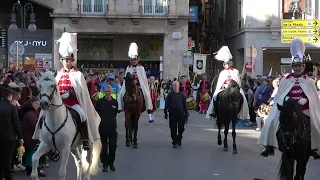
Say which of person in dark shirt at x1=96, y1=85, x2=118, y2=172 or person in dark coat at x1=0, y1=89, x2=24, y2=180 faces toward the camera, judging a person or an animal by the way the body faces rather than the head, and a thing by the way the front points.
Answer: person in dark shirt at x1=96, y1=85, x2=118, y2=172

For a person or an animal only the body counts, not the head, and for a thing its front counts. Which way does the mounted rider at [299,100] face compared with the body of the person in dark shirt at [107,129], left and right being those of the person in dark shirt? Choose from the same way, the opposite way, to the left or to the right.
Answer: the same way

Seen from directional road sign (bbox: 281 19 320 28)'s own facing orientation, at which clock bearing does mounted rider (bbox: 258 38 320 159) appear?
The mounted rider is roughly at 12 o'clock from the directional road sign.

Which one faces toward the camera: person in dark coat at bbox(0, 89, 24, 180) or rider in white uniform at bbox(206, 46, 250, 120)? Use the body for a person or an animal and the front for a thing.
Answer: the rider in white uniform

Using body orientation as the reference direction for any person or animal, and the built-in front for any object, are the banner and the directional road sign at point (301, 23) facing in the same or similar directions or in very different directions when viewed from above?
same or similar directions

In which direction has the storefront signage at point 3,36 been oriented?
toward the camera

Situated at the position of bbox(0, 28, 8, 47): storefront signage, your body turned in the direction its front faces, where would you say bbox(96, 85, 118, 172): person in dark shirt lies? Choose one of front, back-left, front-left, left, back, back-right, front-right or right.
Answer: front

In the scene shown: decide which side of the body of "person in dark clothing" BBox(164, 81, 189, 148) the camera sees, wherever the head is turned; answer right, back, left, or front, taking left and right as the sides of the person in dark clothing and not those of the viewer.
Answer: front

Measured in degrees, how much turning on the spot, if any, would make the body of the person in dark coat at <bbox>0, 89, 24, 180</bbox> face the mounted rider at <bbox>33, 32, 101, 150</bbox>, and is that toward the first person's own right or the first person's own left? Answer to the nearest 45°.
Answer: approximately 45° to the first person's own right

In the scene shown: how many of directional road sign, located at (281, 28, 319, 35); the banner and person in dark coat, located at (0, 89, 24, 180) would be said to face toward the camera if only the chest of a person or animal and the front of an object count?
2

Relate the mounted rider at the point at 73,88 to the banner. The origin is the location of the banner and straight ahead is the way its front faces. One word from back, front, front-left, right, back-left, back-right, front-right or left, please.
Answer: front

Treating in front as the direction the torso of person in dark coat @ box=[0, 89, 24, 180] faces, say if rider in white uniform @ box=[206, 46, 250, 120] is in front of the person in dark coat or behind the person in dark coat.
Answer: in front

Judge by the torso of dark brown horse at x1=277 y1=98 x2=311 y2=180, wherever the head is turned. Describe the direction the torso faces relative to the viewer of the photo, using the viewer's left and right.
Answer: facing the viewer

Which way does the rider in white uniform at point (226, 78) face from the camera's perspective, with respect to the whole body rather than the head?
toward the camera

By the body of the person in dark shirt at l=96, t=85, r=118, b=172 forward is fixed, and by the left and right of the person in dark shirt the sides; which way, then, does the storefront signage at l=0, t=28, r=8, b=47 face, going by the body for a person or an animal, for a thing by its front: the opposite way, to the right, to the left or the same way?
the same way

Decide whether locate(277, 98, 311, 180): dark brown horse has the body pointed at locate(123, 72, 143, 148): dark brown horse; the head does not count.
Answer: no

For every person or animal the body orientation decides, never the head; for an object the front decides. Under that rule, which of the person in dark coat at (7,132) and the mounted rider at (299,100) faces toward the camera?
the mounted rider

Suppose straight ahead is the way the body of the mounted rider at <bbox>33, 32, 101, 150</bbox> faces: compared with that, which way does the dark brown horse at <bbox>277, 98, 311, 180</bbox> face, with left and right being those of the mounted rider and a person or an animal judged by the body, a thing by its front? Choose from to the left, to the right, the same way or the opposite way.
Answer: the same way
